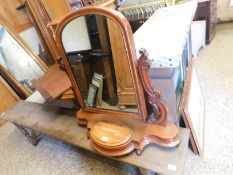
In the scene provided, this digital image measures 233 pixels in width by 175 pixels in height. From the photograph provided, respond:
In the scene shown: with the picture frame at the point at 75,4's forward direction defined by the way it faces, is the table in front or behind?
in front

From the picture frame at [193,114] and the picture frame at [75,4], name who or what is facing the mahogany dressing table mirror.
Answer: the picture frame at [75,4]

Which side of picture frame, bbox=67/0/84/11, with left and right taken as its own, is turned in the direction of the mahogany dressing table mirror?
front

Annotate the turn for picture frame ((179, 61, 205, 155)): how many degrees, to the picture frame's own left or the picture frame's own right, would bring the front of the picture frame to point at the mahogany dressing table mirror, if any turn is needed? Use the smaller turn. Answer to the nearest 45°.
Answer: approximately 90° to the picture frame's own right

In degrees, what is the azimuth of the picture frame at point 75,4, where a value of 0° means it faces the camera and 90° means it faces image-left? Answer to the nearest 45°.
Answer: approximately 0°
